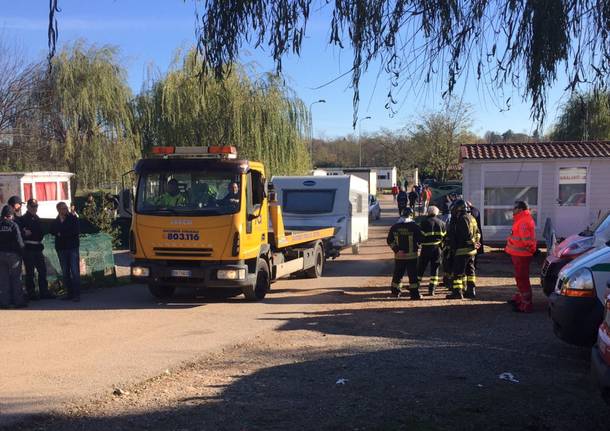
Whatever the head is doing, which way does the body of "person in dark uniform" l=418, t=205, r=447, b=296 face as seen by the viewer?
away from the camera

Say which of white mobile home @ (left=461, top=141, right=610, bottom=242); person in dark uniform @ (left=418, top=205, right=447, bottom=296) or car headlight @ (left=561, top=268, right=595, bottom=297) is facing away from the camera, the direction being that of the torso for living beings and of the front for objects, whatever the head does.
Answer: the person in dark uniform

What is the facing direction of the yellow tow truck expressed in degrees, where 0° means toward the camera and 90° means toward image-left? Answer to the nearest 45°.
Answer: approximately 45°

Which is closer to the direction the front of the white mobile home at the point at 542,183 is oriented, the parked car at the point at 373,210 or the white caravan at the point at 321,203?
the white caravan

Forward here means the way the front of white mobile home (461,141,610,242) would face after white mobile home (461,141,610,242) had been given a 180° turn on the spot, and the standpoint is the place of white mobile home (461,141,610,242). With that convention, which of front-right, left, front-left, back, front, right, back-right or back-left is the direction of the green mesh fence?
back-left

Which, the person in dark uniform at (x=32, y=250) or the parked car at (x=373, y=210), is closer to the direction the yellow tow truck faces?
the person in dark uniform

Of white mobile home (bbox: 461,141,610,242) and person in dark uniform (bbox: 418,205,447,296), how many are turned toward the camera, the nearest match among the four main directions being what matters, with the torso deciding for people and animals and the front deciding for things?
1
